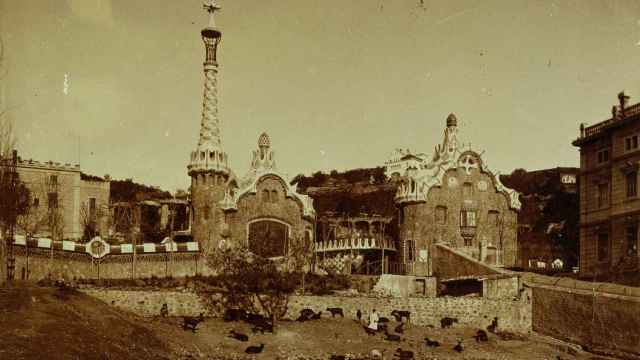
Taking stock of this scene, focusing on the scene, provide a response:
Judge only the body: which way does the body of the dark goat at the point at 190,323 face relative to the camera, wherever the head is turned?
to the viewer's right

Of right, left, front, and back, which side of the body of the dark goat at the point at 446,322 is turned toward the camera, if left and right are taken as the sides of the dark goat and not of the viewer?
right

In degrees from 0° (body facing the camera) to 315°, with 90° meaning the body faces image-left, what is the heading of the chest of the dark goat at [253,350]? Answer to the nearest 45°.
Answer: approximately 270°
